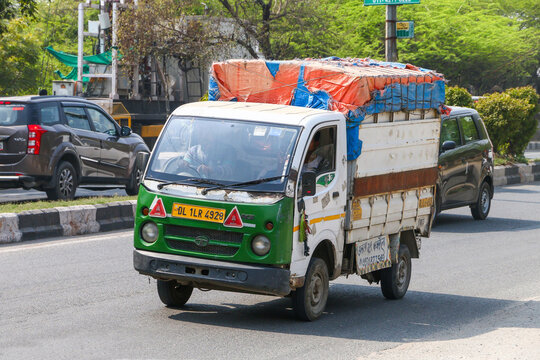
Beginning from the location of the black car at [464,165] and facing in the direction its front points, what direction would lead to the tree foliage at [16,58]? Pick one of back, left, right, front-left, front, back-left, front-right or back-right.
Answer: right

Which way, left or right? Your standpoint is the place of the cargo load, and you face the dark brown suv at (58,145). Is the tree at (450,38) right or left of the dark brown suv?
right

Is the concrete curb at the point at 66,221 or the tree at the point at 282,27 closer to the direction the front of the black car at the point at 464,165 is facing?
the concrete curb

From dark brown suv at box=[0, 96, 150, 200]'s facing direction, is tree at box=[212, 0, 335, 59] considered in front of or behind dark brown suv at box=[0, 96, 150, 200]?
in front

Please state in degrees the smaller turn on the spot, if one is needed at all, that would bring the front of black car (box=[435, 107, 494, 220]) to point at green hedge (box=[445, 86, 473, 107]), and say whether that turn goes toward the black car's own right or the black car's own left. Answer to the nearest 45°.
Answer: approximately 135° to the black car's own right

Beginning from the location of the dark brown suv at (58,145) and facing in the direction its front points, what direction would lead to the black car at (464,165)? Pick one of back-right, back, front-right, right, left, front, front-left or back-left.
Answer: front-right

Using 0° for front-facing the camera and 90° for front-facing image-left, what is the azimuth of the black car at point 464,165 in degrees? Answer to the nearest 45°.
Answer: approximately 45°

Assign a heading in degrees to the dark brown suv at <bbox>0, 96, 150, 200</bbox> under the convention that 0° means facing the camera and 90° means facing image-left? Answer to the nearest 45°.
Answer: approximately 225°

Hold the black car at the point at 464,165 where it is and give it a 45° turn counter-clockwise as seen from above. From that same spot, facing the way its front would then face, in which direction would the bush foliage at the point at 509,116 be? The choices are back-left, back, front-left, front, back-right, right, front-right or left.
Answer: back

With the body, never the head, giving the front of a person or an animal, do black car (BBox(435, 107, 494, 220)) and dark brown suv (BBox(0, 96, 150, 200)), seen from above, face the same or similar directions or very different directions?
very different directions

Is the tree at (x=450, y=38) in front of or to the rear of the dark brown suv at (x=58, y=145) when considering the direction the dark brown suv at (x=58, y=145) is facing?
in front

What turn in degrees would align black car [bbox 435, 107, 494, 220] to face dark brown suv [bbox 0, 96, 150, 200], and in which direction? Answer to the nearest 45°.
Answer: approximately 45° to its right
